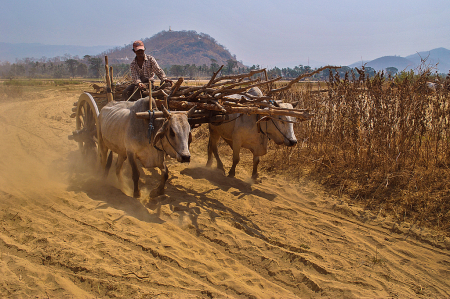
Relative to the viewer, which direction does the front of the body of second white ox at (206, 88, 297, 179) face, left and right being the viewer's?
facing the viewer and to the right of the viewer

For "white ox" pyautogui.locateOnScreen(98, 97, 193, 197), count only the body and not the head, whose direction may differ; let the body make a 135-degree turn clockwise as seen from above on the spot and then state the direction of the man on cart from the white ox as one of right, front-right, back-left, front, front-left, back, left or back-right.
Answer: right

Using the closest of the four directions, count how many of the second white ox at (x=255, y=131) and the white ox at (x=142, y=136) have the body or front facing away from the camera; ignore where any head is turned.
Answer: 0

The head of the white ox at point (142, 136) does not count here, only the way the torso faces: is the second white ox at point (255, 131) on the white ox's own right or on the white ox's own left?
on the white ox's own left

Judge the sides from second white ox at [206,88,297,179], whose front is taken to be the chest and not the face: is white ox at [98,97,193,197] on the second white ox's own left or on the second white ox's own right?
on the second white ox's own right
